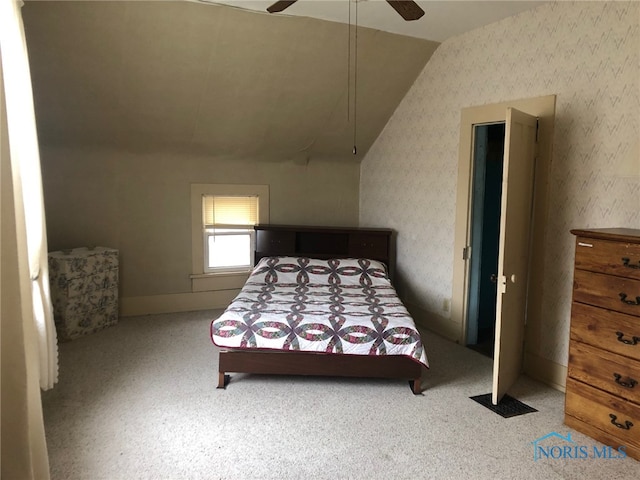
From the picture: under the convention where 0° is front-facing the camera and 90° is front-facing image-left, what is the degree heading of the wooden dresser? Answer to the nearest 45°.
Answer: approximately 45°

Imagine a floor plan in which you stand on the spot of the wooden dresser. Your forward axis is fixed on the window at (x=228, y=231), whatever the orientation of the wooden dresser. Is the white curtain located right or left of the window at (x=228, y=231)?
left

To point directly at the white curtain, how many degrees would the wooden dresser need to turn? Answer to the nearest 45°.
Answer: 0° — it already faces it

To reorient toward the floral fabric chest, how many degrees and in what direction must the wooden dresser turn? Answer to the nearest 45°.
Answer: approximately 45° to its right

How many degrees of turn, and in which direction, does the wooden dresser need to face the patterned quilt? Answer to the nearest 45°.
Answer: approximately 45° to its right

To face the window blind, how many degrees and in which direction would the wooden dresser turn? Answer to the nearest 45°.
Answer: approximately 45° to its right

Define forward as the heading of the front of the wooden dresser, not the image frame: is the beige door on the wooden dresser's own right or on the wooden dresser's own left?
on the wooden dresser's own right
